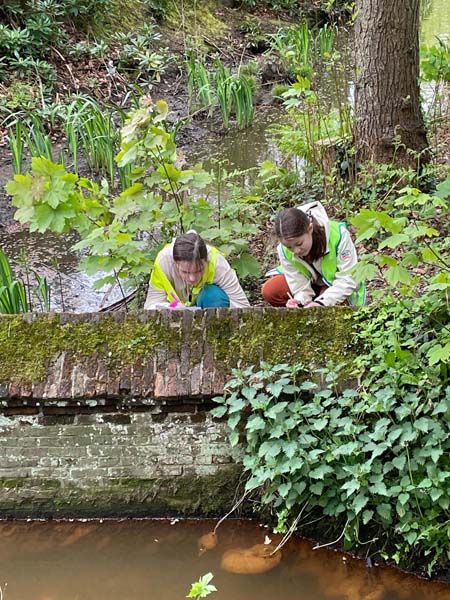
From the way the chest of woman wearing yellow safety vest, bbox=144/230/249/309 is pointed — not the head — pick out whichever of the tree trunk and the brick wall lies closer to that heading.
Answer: the brick wall

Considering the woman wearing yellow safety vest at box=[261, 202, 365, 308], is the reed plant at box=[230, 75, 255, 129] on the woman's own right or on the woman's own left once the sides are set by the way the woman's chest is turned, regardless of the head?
on the woman's own right

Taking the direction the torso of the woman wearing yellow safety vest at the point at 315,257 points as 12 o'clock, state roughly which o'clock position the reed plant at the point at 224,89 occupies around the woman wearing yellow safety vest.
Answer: The reed plant is roughly at 4 o'clock from the woman wearing yellow safety vest.

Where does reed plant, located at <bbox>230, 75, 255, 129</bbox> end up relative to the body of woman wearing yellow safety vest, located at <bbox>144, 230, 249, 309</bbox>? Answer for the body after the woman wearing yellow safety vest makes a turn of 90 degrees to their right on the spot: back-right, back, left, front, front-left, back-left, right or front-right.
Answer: right

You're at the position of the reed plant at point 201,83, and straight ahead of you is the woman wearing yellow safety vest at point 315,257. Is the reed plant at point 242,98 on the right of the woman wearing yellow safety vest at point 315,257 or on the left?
left

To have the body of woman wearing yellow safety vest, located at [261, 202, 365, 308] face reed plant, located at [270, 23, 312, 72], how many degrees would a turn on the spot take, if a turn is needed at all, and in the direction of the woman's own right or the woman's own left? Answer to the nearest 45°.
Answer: approximately 135° to the woman's own right

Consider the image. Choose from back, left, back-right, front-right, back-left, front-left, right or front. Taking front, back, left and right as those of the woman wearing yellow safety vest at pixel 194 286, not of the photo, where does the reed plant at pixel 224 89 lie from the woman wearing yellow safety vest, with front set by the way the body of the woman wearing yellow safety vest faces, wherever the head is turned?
back

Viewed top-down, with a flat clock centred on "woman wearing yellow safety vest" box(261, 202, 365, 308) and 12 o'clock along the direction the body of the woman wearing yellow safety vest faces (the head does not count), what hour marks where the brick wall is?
The brick wall is roughly at 12 o'clock from the woman wearing yellow safety vest.

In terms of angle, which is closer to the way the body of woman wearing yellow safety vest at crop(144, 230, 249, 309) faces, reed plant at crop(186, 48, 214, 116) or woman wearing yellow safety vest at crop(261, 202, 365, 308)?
the woman wearing yellow safety vest

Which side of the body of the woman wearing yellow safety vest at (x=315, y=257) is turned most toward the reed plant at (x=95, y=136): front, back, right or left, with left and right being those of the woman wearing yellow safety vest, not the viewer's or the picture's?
right
